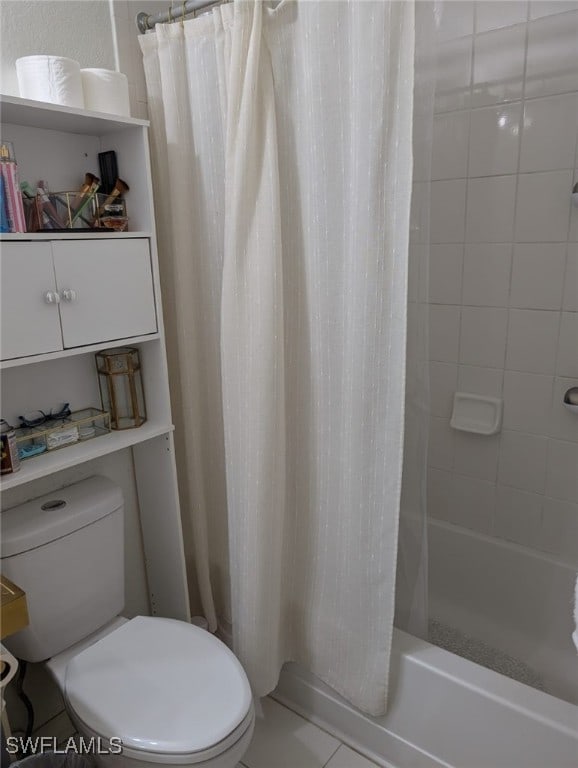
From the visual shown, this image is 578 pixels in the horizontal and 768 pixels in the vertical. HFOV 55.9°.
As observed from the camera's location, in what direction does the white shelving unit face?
facing the viewer and to the right of the viewer

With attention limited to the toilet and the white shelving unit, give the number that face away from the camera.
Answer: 0
